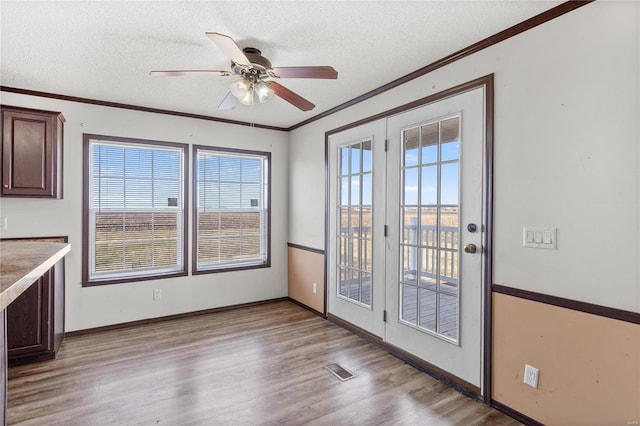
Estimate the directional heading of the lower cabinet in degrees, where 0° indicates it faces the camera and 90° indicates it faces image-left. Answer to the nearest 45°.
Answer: approximately 315°

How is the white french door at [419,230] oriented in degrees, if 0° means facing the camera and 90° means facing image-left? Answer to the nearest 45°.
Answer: approximately 45°

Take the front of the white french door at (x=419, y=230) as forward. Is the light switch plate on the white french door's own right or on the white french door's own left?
on the white french door's own left

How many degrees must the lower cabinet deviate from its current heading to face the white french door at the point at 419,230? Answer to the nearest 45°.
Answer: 0° — it already faces it

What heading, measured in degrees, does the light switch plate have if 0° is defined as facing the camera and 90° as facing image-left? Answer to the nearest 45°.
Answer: approximately 45°
